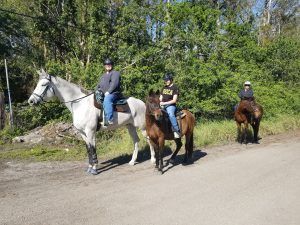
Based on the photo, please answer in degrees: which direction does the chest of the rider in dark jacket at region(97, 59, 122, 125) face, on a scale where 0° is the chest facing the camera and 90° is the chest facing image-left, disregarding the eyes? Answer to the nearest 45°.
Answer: approximately 45°

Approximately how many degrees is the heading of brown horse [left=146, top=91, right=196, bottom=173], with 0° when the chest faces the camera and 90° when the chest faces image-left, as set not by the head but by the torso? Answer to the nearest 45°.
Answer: approximately 45°

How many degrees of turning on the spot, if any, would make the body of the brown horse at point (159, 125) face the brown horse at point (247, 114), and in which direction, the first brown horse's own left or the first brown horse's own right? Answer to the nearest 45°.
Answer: approximately 180°

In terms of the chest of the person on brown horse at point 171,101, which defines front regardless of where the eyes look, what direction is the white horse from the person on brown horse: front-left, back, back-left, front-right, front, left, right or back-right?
front-right

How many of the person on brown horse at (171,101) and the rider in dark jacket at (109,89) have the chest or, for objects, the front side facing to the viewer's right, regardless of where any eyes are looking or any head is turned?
0

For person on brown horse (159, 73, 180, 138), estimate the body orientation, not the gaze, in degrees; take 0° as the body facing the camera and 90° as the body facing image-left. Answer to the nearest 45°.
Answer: approximately 45°
